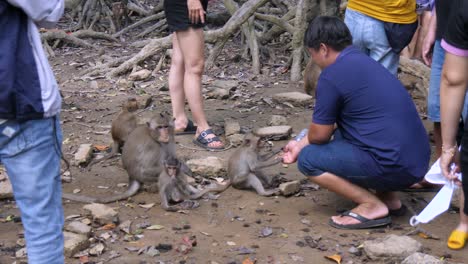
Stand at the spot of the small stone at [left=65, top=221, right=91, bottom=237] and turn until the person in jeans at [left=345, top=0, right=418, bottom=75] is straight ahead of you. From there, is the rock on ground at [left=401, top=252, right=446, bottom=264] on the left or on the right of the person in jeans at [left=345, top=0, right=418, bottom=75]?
right

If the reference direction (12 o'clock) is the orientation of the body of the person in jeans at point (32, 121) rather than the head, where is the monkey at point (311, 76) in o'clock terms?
The monkey is roughly at 12 o'clock from the person in jeans.

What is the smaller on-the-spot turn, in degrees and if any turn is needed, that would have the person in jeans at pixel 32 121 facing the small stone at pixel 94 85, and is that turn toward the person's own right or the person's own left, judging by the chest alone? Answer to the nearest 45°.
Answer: approximately 45° to the person's own left

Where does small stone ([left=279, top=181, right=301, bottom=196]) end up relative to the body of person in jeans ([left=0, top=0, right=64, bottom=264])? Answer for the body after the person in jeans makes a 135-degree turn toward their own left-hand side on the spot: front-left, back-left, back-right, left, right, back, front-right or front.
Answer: back-right

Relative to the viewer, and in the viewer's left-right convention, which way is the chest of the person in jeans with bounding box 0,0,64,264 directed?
facing away from the viewer and to the right of the viewer

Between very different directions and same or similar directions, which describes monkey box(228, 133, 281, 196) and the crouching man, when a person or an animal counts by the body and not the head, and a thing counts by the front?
very different directions

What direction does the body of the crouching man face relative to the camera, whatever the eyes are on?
to the viewer's left

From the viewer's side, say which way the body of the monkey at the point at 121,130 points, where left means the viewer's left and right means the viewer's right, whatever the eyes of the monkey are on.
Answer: facing away from the viewer and to the right of the viewer

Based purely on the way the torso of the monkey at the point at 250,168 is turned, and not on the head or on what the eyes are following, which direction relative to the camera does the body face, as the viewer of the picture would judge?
to the viewer's right

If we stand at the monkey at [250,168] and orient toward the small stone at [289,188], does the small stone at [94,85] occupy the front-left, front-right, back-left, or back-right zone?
back-left

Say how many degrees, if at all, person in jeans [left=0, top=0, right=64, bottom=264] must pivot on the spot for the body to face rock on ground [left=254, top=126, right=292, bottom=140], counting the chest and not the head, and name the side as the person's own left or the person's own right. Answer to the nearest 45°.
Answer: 0° — they already face it
